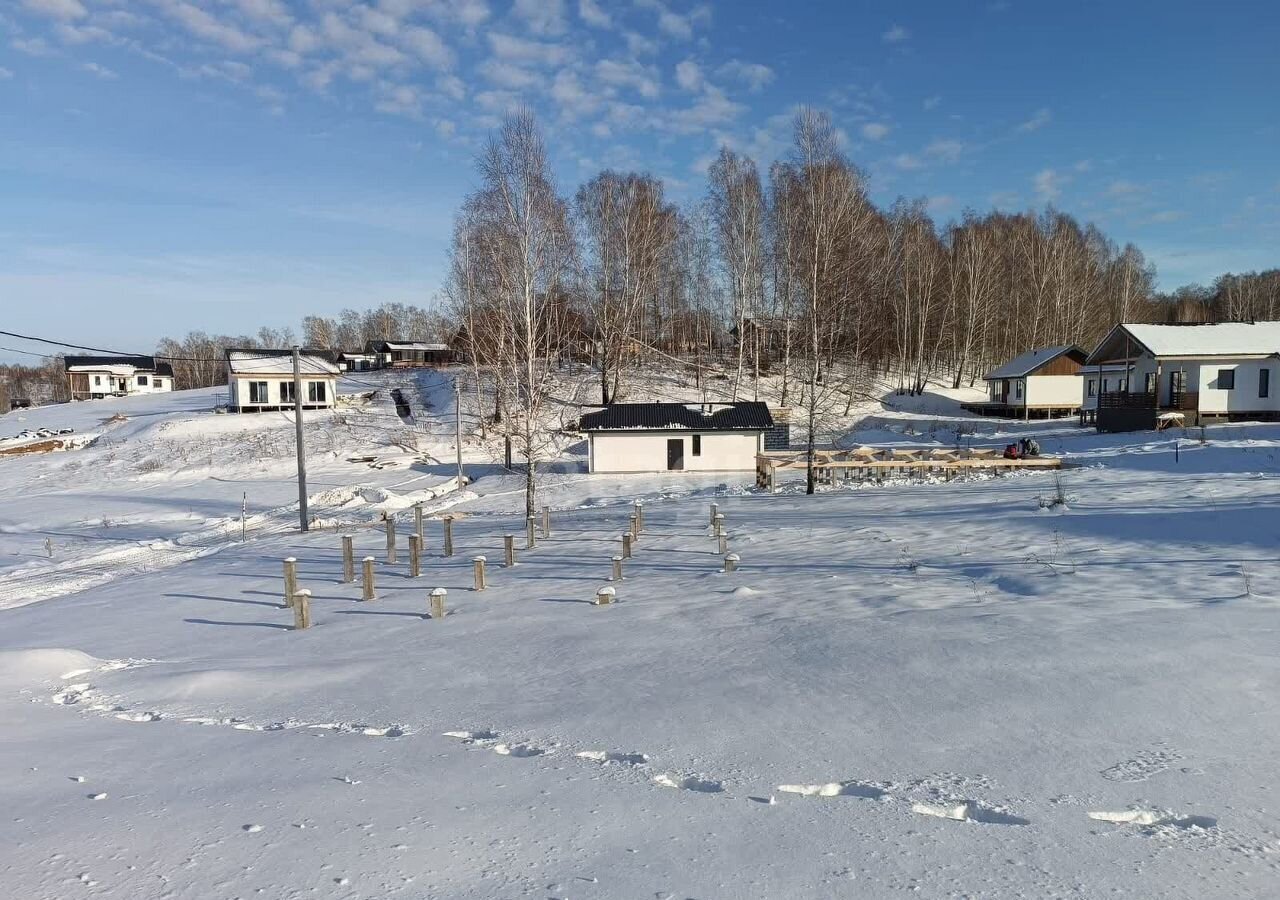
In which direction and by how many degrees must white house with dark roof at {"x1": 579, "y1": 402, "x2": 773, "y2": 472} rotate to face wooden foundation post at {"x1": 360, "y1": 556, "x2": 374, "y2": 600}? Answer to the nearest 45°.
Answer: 0° — it already faces it

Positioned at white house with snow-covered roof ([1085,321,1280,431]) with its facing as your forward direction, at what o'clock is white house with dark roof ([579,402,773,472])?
white house with dark roof ([579,402,773,472]) is roughly at 12 o'clock from white house with snow-covered roof ([1085,321,1280,431]).

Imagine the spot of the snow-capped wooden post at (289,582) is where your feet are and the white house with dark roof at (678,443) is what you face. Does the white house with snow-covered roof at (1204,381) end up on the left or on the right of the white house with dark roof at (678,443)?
right

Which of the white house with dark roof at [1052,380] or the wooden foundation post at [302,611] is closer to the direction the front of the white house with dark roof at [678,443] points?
the wooden foundation post

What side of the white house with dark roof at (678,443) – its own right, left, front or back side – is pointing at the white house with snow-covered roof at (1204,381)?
left

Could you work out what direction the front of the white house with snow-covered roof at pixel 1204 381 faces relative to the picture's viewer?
facing the viewer and to the left of the viewer

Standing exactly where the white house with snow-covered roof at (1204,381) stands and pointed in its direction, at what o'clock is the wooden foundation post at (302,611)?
The wooden foundation post is roughly at 11 o'clock from the white house with snow-covered roof.

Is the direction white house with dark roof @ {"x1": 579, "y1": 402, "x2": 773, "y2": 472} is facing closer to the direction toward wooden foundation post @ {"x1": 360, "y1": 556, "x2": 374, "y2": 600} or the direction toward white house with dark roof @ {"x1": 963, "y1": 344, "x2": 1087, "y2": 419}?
the wooden foundation post

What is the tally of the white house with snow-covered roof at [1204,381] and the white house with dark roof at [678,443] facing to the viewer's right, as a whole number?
0

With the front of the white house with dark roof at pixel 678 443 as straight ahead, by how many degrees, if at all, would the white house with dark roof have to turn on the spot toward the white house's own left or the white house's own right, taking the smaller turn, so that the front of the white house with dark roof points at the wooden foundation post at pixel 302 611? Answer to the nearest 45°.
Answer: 0° — it already faces it

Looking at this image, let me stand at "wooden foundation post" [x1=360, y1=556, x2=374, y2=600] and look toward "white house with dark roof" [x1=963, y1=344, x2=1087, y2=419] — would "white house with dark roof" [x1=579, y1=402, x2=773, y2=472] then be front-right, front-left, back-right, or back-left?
front-left

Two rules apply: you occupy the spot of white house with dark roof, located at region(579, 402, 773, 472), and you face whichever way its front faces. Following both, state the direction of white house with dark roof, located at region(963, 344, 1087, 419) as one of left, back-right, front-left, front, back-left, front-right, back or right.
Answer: back-left

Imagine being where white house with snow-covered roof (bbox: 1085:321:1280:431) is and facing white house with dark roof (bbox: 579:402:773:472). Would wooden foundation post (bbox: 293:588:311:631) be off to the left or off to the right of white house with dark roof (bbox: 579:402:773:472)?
left

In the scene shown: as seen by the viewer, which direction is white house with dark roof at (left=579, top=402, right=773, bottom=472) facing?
toward the camera

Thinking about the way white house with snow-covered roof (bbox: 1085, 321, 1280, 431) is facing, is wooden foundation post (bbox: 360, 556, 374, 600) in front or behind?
in front

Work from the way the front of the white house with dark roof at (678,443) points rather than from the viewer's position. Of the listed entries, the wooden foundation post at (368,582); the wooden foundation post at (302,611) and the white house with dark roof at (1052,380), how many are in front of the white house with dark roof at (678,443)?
2
